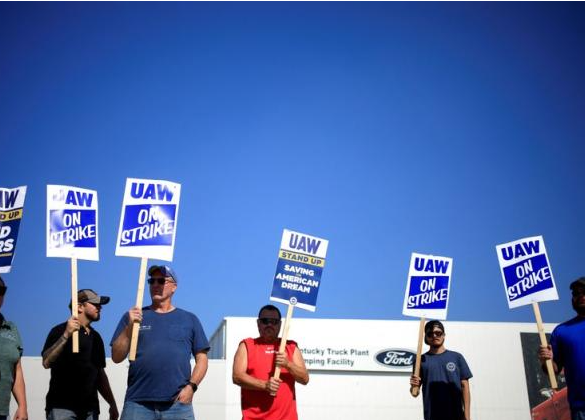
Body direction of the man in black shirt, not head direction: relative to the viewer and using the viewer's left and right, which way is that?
facing the viewer and to the right of the viewer

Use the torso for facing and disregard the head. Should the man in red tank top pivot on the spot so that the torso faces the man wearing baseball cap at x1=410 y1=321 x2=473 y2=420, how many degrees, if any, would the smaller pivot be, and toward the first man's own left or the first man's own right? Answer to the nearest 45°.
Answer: approximately 135° to the first man's own left

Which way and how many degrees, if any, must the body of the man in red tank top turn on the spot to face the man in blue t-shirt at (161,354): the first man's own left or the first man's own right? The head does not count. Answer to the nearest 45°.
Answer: approximately 45° to the first man's own right

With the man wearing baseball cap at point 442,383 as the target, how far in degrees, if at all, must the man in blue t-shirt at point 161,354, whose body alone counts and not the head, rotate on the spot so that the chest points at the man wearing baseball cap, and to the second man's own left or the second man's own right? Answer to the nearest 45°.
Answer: approximately 90° to the second man's own left

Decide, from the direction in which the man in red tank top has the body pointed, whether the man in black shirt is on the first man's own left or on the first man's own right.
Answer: on the first man's own right

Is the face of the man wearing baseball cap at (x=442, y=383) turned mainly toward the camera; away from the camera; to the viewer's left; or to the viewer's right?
toward the camera

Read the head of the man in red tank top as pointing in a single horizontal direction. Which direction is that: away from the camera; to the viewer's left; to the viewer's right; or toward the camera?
toward the camera

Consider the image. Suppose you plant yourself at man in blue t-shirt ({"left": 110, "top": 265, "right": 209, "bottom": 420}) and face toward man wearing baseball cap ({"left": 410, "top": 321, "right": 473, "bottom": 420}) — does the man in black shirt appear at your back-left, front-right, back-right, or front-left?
back-left

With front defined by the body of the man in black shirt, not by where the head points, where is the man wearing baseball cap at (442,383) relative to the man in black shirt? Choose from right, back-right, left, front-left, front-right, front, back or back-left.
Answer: front-left

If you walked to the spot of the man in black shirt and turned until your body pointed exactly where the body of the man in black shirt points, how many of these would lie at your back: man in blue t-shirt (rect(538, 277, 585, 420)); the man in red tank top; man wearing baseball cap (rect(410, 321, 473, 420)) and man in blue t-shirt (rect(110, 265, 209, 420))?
0

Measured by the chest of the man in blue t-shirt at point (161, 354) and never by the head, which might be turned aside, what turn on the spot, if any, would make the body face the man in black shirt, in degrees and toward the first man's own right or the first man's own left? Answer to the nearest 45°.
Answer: approximately 135° to the first man's own right

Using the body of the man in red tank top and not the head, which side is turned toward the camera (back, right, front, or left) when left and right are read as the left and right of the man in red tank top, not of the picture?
front

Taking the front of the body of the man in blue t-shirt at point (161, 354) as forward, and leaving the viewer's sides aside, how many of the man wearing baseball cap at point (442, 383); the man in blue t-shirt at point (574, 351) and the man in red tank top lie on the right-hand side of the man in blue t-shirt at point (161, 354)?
0

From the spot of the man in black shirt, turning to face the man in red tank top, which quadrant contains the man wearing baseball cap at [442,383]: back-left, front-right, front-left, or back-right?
front-left

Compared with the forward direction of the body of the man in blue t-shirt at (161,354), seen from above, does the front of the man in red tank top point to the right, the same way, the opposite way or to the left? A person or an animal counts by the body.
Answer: the same way

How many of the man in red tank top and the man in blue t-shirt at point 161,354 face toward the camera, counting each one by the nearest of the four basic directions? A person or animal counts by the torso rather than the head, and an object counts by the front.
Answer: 2

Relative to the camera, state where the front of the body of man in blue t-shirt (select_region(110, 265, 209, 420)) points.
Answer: toward the camera
